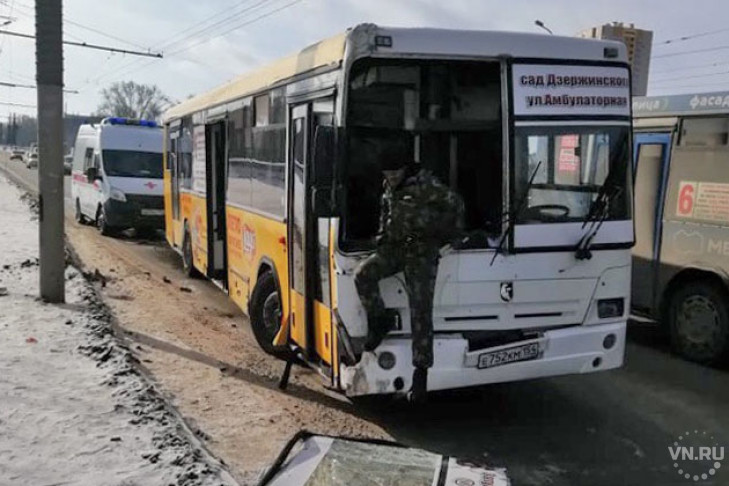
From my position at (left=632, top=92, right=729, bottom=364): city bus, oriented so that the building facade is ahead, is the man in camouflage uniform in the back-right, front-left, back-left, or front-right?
back-left

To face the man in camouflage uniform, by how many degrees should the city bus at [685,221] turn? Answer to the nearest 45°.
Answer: approximately 90° to its right

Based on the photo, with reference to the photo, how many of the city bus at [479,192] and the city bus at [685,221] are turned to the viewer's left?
0

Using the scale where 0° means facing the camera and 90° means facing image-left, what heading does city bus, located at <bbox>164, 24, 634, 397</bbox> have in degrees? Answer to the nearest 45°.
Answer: approximately 315°

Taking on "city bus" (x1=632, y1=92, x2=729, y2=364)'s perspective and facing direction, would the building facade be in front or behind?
behind

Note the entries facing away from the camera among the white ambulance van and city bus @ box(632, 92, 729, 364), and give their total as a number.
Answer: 0

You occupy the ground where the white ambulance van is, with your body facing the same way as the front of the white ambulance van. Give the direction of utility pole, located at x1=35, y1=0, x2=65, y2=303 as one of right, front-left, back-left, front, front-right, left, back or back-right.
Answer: front-right

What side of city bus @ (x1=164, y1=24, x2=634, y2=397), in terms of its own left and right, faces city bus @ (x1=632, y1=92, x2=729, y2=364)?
left

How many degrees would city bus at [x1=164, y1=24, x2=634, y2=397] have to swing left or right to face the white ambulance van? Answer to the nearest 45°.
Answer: approximately 180°

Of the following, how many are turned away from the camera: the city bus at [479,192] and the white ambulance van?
0
